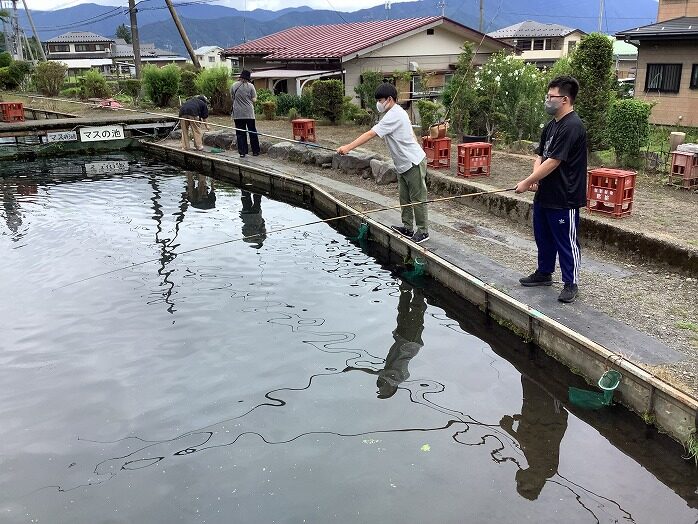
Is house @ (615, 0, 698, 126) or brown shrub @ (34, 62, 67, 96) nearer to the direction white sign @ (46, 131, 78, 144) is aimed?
the house

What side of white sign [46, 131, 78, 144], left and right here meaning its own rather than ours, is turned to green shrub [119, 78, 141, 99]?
back

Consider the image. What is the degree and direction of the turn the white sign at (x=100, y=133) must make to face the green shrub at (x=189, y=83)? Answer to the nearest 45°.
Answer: approximately 135° to its left

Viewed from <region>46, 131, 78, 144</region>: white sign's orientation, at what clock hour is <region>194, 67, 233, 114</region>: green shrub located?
The green shrub is roughly at 8 o'clock from the white sign.

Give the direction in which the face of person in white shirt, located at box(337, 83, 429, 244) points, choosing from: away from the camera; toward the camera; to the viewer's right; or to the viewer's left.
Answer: to the viewer's left

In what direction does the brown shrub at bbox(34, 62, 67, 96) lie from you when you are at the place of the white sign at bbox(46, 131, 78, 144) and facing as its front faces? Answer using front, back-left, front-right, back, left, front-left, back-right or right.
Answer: back

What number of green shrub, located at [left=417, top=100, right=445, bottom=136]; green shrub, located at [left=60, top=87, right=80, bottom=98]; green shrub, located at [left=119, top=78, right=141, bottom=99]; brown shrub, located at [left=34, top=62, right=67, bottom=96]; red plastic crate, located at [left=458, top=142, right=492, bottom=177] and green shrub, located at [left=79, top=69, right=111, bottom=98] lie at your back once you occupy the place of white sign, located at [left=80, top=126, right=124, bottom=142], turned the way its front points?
4

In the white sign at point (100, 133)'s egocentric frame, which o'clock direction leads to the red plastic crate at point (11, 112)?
The red plastic crate is roughly at 5 o'clock from the white sign.

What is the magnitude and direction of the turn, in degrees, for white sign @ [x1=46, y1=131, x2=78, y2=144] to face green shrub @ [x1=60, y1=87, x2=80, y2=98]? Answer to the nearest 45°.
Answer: approximately 180°

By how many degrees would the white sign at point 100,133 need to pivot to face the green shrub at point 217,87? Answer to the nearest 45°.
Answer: approximately 135° to its left

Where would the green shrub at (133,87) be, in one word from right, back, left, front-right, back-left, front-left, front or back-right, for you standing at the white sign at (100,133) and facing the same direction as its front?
back

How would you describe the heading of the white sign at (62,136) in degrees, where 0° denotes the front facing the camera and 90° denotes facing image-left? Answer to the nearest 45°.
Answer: approximately 0°

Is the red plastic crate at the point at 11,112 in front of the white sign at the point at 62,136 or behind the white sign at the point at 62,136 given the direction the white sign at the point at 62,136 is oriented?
behind
